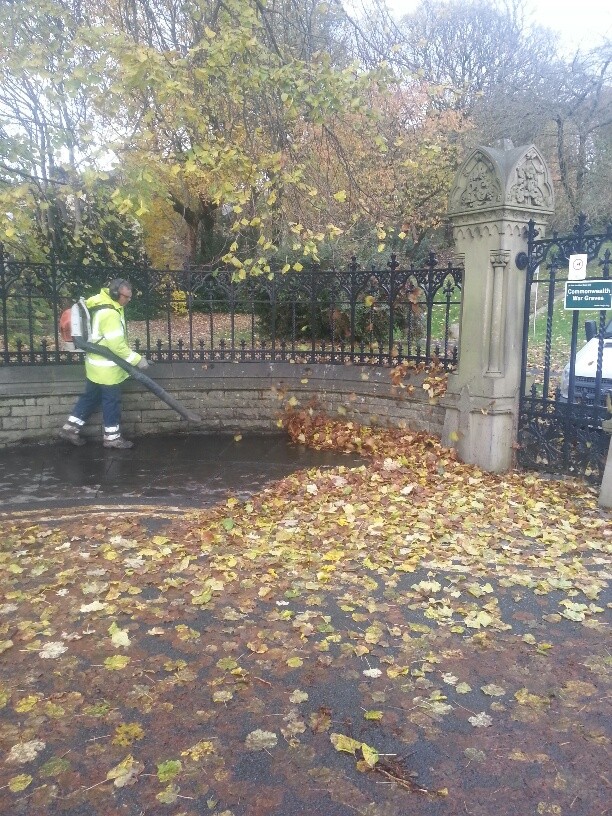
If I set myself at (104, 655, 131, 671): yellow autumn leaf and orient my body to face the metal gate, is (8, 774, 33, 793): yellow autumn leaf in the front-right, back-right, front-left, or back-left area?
back-right

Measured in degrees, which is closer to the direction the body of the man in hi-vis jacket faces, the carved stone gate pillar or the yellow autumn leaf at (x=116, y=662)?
the carved stone gate pillar

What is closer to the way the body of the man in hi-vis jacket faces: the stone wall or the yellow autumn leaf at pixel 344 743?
the stone wall

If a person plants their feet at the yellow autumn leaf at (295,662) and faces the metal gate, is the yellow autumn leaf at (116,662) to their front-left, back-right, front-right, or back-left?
back-left

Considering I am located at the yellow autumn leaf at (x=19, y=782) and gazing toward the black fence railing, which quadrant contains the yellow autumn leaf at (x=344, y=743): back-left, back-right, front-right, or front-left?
front-right

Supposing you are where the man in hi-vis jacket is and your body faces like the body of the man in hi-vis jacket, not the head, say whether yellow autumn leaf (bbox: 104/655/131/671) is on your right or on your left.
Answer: on your right

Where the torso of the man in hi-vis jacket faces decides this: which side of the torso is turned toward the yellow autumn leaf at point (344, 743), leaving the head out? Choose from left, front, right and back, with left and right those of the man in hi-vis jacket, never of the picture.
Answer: right

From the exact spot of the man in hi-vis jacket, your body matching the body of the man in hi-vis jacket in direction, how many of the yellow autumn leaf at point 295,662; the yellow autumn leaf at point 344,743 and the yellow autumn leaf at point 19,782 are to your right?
3

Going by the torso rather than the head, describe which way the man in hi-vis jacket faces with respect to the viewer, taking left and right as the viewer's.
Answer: facing to the right of the viewer

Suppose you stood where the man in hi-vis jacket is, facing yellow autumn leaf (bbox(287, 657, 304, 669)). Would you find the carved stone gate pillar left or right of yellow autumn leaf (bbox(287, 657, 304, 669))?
left

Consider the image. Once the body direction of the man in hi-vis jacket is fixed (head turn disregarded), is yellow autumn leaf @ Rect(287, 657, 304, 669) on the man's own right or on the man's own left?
on the man's own right

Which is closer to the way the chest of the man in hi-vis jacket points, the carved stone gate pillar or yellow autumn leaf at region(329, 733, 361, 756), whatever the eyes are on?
the carved stone gate pillar

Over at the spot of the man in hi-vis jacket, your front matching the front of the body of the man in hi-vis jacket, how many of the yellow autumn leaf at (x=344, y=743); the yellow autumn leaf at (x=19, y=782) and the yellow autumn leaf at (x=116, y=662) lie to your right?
3

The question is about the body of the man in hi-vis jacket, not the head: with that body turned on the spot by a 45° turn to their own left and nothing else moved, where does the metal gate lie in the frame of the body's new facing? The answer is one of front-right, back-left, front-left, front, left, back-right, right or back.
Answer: right

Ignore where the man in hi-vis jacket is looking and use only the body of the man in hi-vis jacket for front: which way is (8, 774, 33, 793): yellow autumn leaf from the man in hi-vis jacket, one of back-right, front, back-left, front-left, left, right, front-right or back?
right

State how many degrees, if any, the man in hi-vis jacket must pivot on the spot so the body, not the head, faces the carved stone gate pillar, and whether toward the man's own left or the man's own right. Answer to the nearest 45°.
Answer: approximately 45° to the man's own right
